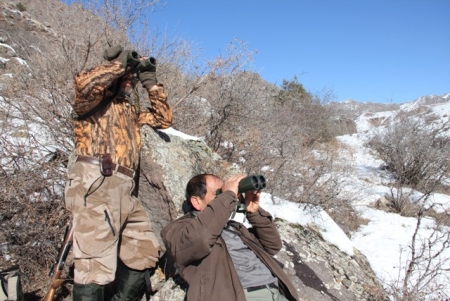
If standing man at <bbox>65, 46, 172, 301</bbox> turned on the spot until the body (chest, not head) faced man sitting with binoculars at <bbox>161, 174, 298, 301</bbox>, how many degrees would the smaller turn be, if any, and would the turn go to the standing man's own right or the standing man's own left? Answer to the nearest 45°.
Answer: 0° — they already face them

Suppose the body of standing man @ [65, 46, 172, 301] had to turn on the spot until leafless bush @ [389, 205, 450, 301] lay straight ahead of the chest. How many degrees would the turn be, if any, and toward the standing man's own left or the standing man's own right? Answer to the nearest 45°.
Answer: approximately 45° to the standing man's own left

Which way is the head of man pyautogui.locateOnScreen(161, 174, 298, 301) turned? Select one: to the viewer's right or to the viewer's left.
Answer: to the viewer's right

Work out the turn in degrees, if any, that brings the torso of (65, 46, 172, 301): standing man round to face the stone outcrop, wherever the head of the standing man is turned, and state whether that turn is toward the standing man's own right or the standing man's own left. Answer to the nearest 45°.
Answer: approximately 45° to the standing man's own left

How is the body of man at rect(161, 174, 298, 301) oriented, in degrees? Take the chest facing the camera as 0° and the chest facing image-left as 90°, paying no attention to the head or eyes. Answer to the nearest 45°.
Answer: approximately 315°

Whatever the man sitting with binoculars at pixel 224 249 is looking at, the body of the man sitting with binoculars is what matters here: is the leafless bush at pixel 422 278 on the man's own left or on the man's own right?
on the man's own left

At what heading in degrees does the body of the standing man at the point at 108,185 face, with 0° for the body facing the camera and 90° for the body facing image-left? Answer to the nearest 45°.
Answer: approximately 315°
